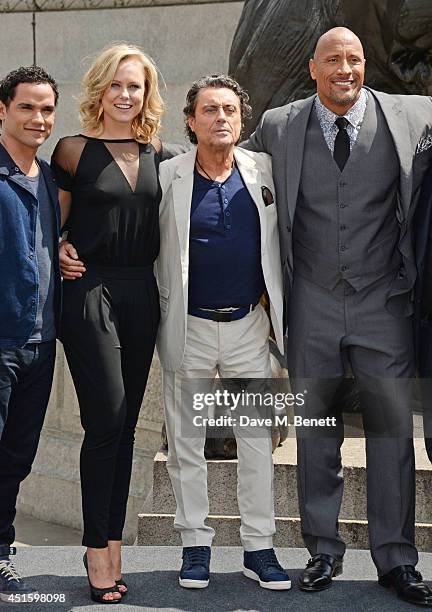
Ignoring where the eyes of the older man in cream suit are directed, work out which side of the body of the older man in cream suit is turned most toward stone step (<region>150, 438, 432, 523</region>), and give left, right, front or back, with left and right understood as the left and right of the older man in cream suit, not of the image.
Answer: back

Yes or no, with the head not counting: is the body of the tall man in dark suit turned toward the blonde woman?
no

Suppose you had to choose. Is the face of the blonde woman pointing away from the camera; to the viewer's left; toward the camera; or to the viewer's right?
toward the camera

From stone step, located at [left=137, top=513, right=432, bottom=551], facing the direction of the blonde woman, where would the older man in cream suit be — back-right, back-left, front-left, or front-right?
front-left

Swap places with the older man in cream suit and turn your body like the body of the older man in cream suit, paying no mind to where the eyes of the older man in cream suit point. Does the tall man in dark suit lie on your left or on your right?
on your left

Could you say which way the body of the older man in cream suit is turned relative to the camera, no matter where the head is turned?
toward the camera

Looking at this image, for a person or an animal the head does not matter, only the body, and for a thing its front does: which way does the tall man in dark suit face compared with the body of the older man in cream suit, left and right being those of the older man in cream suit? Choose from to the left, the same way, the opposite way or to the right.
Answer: the same way

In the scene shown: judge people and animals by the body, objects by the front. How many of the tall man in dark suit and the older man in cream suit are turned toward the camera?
2

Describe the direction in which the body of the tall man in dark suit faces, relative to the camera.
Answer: toward the camera

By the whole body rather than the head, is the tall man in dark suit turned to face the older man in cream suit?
no

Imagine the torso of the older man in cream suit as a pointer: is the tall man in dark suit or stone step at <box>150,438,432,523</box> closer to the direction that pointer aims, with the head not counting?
the tall man in dark suit
